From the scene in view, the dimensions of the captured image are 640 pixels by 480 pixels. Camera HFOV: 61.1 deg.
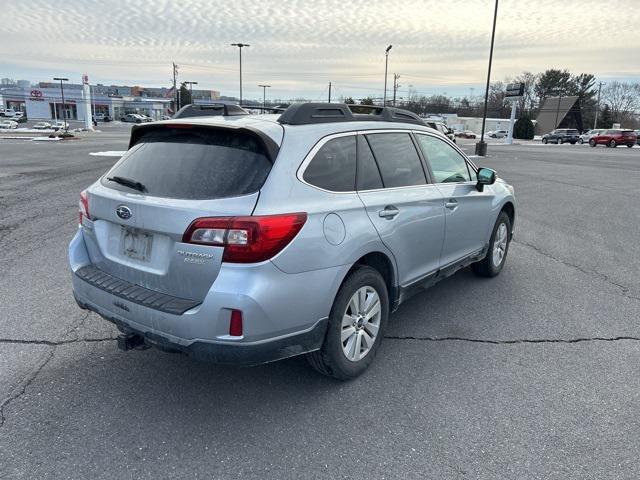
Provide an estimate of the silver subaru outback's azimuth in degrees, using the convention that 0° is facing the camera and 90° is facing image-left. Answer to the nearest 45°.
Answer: approximately 225°

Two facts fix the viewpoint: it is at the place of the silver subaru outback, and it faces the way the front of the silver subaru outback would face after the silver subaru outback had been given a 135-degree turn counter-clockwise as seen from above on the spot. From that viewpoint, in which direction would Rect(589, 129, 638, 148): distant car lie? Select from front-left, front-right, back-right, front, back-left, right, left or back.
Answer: back-right
